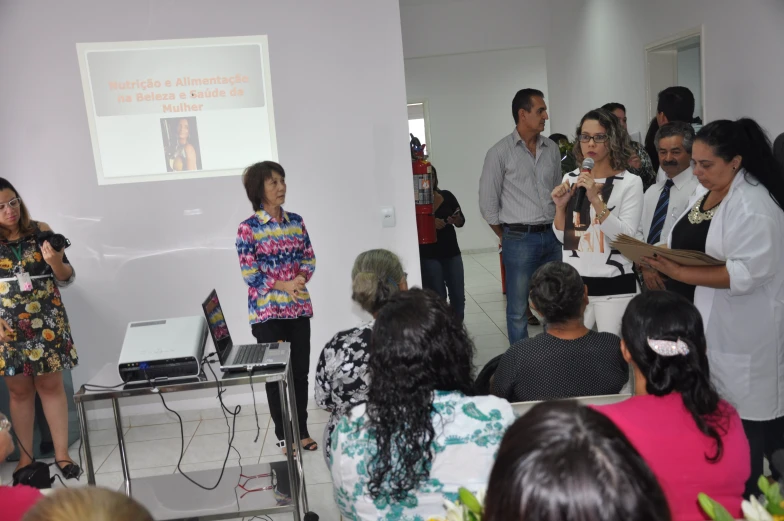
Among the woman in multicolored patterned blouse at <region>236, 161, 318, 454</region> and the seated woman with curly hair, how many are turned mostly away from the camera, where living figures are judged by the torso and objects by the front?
1

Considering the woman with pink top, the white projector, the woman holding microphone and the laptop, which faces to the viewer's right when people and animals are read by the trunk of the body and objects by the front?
the laptop

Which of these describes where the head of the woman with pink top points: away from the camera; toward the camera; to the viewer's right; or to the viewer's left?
away from the camera

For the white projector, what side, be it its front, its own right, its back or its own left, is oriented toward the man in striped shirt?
right

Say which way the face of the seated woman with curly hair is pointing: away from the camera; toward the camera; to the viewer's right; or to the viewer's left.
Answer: away from the camera

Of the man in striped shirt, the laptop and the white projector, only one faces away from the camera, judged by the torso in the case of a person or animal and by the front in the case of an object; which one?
the white projector

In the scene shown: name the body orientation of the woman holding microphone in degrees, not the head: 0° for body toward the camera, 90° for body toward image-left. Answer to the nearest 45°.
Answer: approximately 45°

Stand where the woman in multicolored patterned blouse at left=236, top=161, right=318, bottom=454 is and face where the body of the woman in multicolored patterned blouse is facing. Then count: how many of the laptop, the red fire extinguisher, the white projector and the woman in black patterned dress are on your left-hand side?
1

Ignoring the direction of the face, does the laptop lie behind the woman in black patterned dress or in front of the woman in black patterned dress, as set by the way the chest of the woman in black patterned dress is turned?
in front

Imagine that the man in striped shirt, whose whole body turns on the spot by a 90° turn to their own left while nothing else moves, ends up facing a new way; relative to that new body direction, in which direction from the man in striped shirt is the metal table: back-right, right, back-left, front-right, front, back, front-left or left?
back

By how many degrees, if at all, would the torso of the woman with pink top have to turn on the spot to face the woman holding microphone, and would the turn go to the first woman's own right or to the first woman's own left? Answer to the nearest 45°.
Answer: approximately 45° to the first woman's own right

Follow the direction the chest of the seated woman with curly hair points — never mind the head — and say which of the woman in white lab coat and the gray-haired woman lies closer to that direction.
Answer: the gray-haired woman
